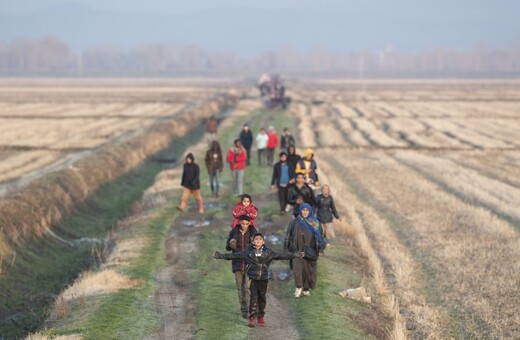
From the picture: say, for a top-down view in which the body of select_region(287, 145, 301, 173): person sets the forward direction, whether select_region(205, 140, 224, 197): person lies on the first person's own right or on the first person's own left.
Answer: on the first person's own right

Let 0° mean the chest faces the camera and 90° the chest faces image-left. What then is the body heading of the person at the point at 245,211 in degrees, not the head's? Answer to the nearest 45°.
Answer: approximately 0°

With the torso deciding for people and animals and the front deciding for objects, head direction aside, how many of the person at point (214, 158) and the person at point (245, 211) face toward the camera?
2

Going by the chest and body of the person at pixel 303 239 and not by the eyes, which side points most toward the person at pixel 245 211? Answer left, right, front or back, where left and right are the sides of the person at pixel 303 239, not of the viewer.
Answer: right

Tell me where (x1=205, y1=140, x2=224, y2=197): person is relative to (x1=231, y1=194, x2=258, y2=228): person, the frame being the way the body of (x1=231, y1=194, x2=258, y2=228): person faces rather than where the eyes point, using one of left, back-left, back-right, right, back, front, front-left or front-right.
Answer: back

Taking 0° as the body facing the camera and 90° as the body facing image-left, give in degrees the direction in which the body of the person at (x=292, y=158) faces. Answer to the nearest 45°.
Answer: approximately 0°

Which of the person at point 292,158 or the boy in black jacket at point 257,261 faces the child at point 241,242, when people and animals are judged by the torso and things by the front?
the person

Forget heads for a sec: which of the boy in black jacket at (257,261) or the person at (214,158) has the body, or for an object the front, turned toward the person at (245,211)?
the person at (214,158)

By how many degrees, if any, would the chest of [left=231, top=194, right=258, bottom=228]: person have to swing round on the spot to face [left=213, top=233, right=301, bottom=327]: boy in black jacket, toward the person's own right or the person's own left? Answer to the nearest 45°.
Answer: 0° — they already face them
